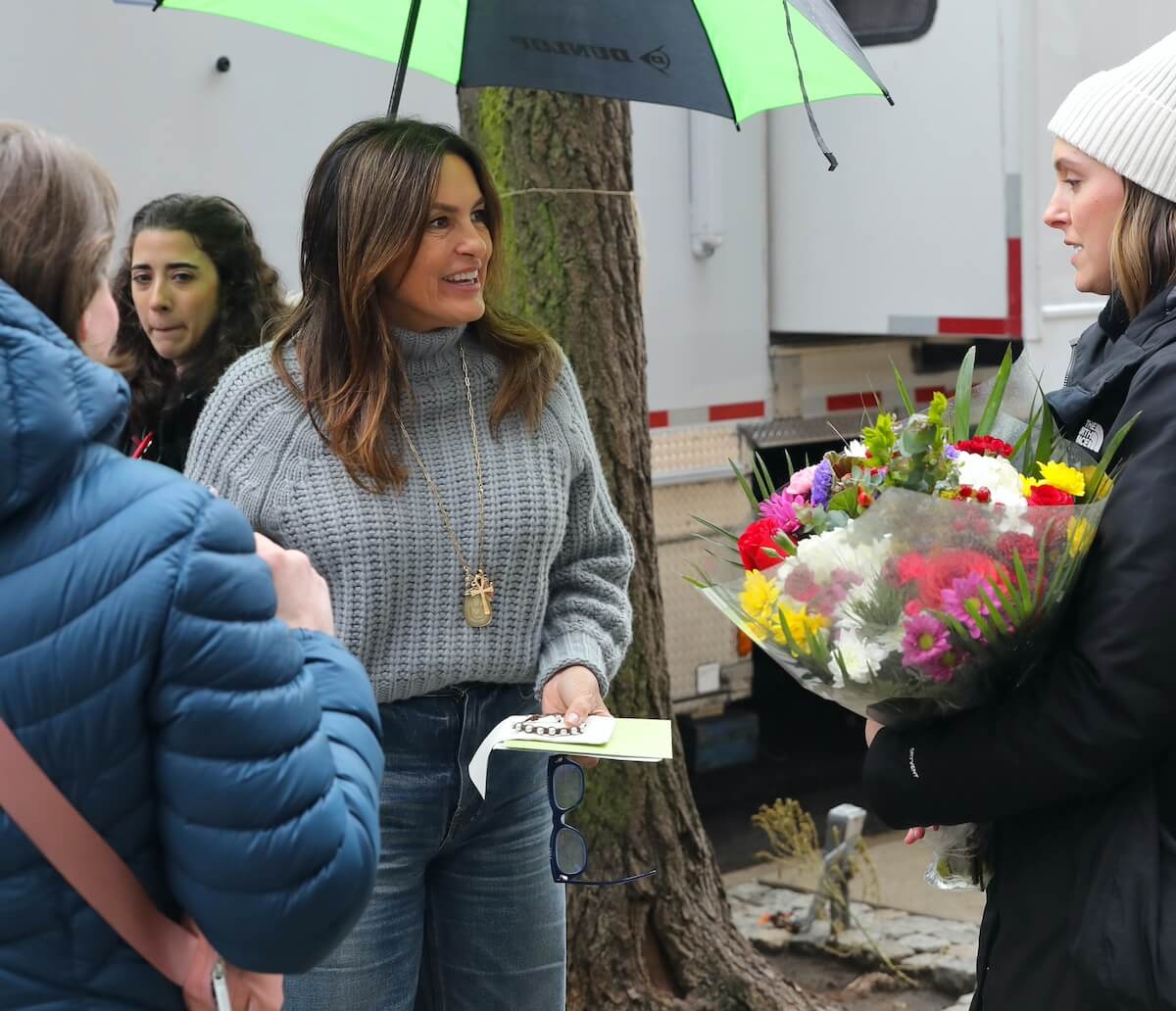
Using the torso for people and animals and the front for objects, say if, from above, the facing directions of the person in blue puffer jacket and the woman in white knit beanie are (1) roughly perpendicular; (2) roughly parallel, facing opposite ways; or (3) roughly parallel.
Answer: roughly perpendicular

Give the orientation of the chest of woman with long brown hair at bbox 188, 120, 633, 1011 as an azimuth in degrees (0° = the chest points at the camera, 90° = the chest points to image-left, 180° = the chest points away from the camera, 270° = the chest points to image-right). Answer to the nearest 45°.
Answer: approximately 315°

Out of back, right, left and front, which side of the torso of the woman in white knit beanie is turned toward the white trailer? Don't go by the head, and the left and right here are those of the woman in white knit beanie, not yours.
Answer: right

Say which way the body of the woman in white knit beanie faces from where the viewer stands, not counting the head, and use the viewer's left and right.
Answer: facing to the left of the viewer

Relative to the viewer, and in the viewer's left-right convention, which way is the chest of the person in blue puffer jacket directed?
facing away from the viewer and to the right of the viewer

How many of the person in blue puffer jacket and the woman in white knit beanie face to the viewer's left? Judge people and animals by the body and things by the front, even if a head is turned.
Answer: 1

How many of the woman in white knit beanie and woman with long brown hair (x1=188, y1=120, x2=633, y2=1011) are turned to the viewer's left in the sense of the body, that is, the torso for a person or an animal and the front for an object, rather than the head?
1

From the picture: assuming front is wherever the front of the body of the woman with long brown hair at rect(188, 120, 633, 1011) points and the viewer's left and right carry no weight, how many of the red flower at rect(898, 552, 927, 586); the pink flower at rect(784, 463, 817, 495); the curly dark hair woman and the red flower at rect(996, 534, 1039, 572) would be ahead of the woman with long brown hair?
3

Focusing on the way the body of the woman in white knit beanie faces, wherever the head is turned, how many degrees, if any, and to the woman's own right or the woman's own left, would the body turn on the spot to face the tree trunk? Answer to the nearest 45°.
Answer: approximately 45° to the woman's own right

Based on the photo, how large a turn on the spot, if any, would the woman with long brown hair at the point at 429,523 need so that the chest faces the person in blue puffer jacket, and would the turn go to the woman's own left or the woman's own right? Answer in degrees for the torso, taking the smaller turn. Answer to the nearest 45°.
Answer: approximately 45° to the woman's own right
